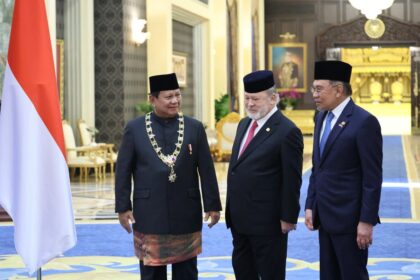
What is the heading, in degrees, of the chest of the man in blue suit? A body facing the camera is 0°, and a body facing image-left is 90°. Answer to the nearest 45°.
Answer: approximately 45°

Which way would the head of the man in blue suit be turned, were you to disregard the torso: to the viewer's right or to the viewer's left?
to the viewer's left

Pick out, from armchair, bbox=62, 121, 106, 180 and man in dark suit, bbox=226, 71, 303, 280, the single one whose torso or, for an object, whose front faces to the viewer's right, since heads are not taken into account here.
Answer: the armchair

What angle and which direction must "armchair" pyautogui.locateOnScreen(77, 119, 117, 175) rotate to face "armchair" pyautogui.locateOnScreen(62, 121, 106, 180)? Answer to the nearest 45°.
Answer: approximately 90° to its right

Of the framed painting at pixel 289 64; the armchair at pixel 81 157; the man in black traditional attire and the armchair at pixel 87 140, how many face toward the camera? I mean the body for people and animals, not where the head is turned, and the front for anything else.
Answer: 2

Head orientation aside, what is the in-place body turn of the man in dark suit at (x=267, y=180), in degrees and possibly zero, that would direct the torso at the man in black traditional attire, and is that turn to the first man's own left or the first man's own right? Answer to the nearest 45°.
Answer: approximately 45° to the first man's own right

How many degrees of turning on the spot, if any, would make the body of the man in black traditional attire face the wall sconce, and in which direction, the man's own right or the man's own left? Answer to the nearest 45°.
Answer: approximately 180°

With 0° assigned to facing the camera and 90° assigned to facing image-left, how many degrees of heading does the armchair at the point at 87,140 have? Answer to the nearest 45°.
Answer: approximately 270°

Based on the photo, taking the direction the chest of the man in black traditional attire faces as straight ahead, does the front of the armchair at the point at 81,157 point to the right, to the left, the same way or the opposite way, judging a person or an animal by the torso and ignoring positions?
to the left
